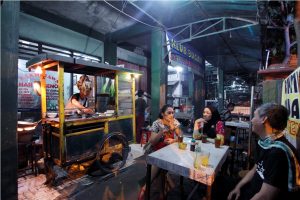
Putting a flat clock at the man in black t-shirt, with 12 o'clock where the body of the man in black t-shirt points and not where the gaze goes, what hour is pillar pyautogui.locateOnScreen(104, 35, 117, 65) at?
The pillar is roughly at 1 o'clock from the man in black t-shirt.

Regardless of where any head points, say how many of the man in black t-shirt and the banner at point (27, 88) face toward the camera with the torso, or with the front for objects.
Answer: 1

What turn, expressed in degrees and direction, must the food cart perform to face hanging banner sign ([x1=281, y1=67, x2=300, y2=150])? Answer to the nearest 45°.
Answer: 0° — it already faces it

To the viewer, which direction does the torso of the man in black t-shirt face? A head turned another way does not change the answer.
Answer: to the viewer's left

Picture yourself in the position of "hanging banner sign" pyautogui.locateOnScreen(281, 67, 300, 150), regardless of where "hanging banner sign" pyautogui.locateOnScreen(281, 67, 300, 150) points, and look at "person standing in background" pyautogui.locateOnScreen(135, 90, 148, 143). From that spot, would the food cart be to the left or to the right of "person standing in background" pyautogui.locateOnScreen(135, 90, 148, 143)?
left

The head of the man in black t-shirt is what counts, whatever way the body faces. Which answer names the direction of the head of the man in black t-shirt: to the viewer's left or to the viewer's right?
to the viewer's left

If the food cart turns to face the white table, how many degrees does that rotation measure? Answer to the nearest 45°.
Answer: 0° — it already faces it

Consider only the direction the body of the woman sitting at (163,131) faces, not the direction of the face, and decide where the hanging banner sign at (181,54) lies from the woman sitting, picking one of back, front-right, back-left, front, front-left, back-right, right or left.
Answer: back-left

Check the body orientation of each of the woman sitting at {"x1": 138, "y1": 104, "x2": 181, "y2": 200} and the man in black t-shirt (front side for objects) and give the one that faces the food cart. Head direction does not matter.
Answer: the man in black t-shirt

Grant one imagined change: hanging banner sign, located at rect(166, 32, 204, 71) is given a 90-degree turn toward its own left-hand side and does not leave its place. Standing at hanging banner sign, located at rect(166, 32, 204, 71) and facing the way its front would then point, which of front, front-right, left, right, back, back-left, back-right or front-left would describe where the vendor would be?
back
